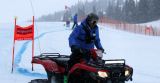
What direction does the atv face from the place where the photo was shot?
facing the viewer and to the right of the viewer

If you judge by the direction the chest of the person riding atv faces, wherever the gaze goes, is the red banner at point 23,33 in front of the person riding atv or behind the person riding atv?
behind
